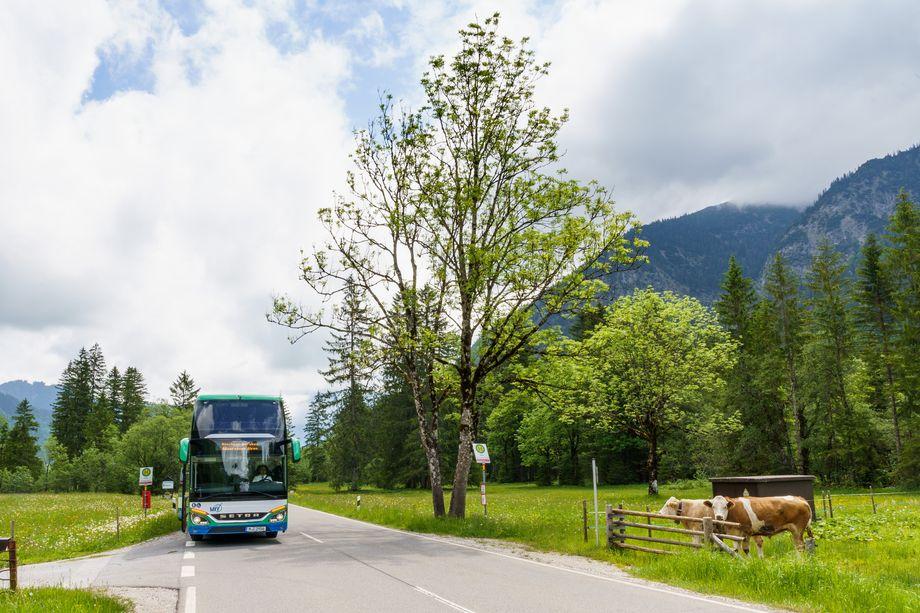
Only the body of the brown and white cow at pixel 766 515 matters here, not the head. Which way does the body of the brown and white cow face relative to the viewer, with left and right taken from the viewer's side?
facing to the left of the viewer

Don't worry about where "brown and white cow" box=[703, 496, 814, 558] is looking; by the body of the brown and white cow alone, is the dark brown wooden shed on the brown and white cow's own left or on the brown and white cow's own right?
on the brown and white cow's own right

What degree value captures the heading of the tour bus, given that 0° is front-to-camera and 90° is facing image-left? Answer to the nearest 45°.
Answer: approximately 0°

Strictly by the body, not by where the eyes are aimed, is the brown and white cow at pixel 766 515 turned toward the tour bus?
yes

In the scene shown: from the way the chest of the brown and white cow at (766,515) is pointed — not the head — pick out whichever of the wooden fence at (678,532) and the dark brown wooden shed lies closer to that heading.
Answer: the wooden fence
